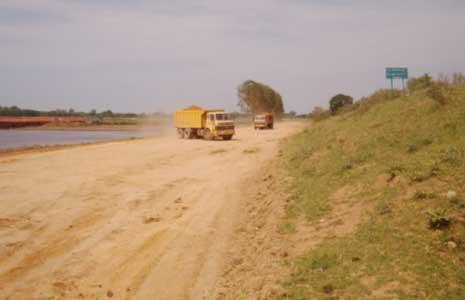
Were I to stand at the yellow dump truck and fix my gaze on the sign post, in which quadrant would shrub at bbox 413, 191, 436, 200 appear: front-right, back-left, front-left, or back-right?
front-right

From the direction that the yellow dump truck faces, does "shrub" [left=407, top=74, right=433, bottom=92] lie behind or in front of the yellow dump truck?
in front

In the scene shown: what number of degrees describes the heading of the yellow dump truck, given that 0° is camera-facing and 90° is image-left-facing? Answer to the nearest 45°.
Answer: approximately 315°

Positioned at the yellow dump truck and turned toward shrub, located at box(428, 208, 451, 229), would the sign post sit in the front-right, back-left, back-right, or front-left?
front-left

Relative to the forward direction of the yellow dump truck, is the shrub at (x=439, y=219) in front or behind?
in front

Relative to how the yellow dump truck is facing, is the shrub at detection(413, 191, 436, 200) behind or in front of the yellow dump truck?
in front

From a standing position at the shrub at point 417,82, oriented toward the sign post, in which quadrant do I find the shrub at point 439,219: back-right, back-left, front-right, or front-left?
back-left
